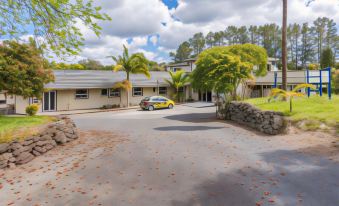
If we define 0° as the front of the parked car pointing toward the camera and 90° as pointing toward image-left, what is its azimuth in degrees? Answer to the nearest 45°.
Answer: approximately 225°

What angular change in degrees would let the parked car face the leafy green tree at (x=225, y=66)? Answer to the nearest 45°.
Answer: approximately 90° to its right

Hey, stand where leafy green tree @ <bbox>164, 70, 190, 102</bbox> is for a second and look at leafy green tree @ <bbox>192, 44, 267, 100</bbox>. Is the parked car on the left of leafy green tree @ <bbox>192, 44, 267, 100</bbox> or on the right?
right

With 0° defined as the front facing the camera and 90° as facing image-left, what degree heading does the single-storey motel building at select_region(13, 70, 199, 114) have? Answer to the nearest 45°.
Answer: approximately 315°

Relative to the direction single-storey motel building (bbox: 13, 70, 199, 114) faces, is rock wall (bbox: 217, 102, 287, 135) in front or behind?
in front

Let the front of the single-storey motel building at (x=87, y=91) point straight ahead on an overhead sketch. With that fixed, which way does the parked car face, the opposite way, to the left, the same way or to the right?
to the left
